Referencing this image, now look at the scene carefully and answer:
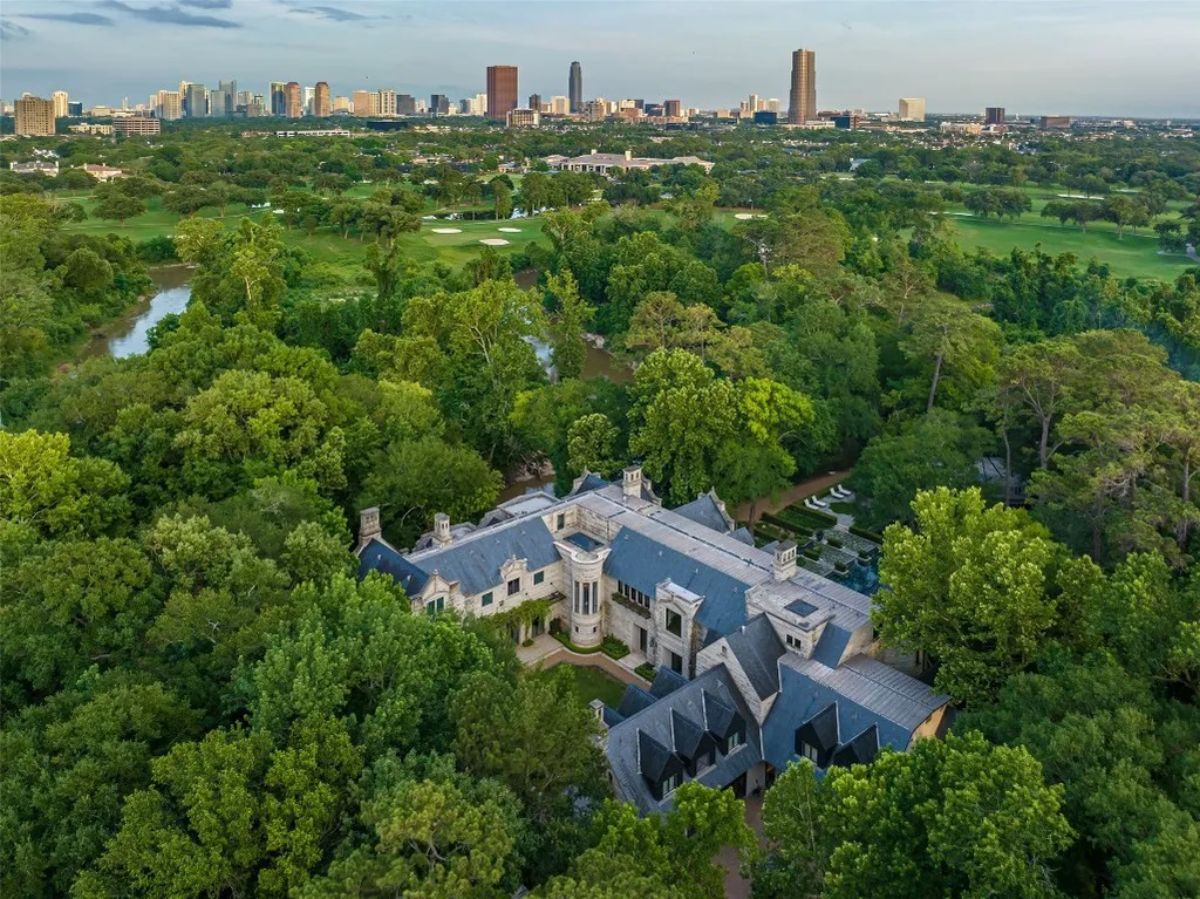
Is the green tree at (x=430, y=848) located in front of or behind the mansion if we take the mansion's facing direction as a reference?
in front

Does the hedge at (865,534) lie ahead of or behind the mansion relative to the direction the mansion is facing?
behind

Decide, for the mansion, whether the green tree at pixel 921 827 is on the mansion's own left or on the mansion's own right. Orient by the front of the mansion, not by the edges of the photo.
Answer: on the mansion's own left

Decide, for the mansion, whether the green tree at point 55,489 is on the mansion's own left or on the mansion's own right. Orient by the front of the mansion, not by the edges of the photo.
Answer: on the mansion's own right

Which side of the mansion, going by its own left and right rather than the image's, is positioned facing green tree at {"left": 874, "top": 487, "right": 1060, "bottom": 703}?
left

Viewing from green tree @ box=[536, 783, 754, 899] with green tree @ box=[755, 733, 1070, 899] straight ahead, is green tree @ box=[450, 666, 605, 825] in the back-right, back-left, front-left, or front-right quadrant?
back-left

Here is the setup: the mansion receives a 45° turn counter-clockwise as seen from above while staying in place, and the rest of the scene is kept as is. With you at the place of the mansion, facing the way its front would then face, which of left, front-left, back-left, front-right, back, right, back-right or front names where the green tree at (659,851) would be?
front

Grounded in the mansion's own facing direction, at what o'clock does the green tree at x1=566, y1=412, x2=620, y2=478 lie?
The green tree is roughly at 4 o'clock from the mansion.

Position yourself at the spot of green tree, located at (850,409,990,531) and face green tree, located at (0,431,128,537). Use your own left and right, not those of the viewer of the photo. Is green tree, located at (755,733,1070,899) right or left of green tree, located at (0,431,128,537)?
left

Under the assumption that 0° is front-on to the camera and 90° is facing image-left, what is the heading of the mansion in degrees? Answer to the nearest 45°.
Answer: approximately 45°

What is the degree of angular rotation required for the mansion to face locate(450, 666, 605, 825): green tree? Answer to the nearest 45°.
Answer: approximately 45° to its left

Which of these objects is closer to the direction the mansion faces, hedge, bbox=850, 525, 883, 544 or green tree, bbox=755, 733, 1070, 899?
the green tree

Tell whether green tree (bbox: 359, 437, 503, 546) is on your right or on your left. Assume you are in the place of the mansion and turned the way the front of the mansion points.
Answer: on your right
